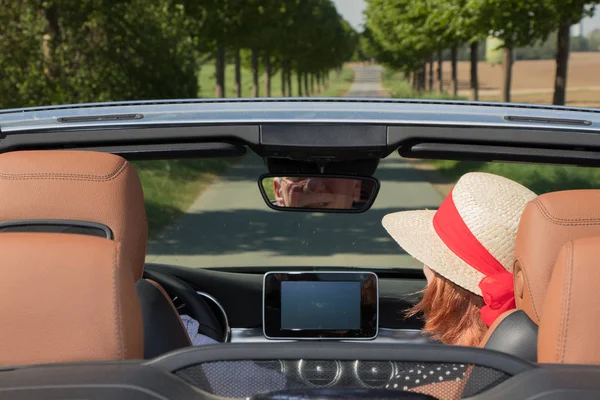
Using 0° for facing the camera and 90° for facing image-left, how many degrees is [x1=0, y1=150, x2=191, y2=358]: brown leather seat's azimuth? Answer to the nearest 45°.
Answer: approximately 180°

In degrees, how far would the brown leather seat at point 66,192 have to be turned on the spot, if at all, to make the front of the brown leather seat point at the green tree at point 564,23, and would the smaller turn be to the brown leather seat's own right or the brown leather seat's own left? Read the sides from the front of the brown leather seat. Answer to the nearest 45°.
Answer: approximately 45° to the brown leather seat's own right

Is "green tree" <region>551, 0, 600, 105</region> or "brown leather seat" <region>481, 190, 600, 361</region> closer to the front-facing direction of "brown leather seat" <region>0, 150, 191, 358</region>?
the green tree

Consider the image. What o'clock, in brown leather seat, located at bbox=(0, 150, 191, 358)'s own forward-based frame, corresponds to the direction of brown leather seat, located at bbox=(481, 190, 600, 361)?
brown leather seat, located at bbox=(481, 190, 600, 361) is roughly at 4 o'clock from brown leather seat, located at bbox=(0, 150, 191, 358).

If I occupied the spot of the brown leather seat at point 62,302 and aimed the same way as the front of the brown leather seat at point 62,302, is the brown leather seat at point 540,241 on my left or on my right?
on my right

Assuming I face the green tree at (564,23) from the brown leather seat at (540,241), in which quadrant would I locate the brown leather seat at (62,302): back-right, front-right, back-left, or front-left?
back-left
